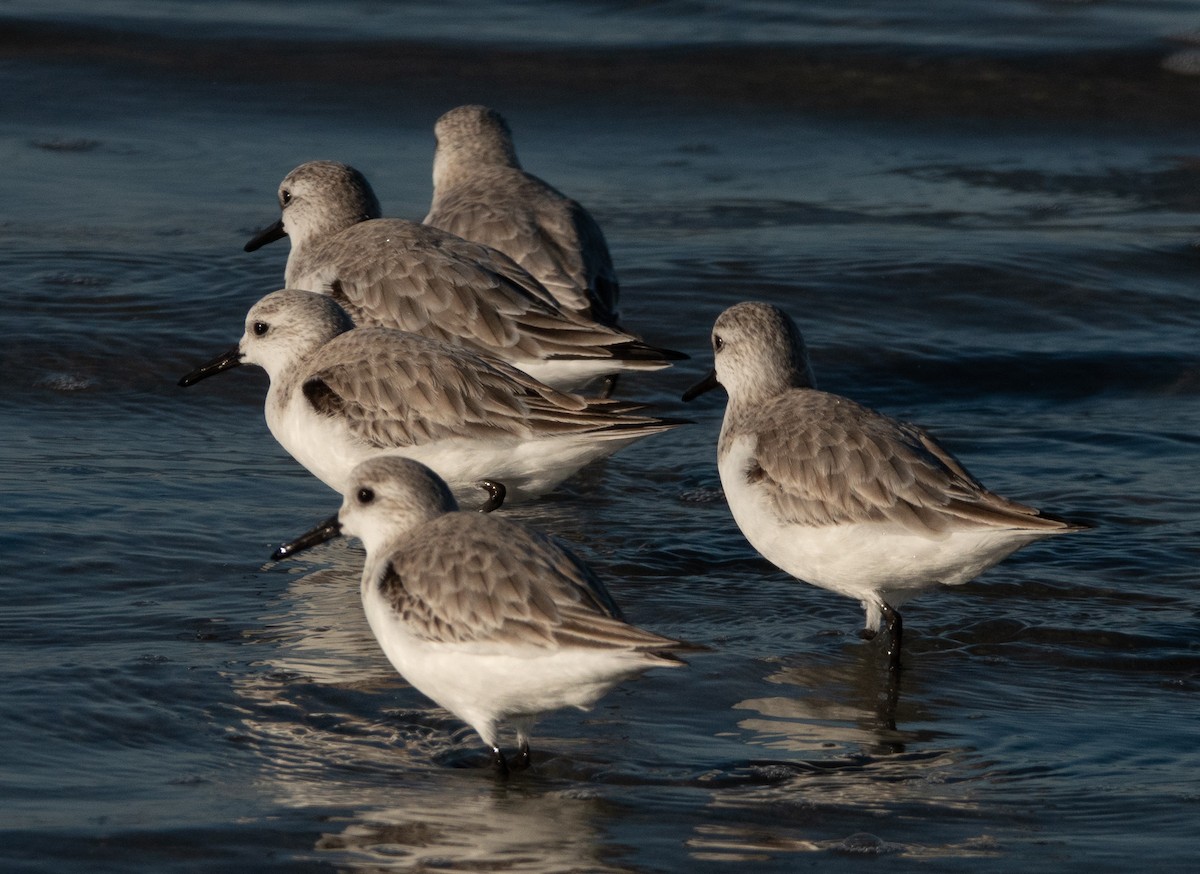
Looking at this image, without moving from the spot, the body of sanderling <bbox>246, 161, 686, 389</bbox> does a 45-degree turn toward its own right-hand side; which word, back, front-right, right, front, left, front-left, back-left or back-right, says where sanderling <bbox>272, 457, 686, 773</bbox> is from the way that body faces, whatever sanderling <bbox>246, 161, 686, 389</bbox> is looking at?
back-left

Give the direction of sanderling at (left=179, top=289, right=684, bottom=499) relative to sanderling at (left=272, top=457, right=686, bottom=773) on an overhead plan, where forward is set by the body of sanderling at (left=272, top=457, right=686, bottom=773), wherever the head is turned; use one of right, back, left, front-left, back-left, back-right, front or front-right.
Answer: right

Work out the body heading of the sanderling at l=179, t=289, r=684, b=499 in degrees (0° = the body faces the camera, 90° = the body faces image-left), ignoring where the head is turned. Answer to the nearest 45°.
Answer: approximately 90°

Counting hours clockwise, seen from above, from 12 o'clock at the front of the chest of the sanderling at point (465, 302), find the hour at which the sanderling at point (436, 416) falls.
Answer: the sanderling at point (436, 416) is roughly at 9 o'clock from the sanderling at point (465, 302).

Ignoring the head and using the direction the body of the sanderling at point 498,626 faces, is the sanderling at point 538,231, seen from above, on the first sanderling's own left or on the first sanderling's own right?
on the first sanderling's own right

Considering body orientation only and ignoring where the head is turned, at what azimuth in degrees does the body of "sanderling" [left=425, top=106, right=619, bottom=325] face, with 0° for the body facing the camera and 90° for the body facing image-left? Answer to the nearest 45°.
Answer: approximately 135°

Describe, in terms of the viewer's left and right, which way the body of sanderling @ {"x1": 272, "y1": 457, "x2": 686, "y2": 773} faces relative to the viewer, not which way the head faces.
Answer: facing to the left of the viewer

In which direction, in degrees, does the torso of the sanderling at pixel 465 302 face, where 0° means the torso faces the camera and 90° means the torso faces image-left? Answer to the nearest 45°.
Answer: approximately 90°

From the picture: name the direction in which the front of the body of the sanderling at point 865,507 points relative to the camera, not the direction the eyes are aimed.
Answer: to the viewer's left
